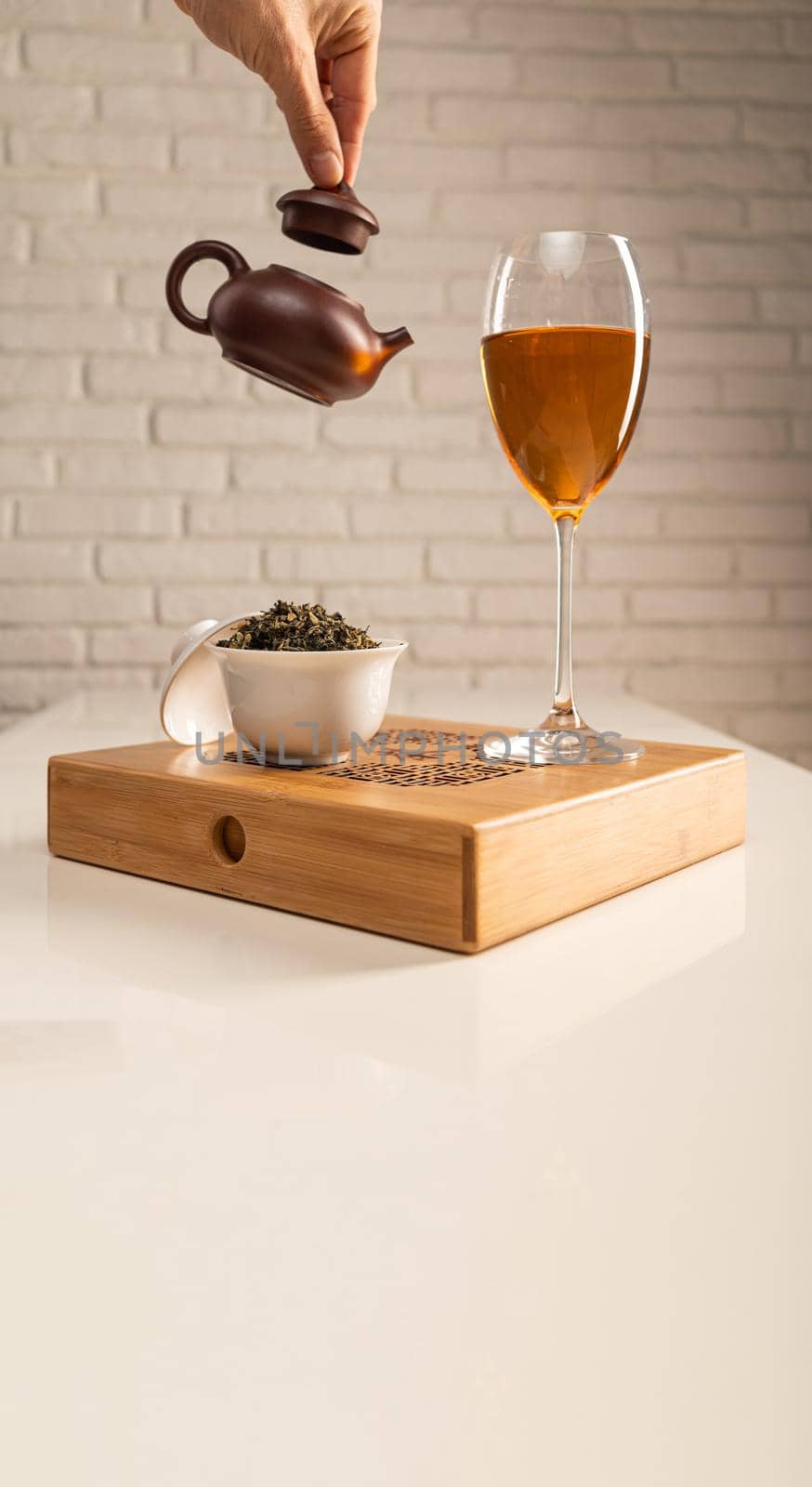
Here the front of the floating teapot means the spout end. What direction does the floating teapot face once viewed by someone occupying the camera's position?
facing to the right of the viewer
